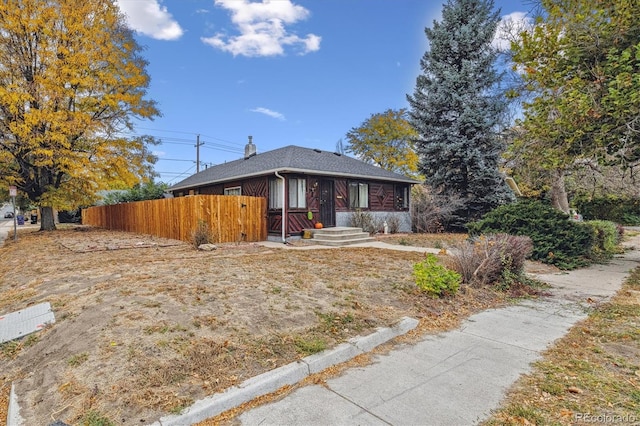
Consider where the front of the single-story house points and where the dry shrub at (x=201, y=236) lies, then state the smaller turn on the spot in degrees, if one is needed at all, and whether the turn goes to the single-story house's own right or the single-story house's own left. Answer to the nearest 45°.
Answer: approximately 90° to the single-story house's own right

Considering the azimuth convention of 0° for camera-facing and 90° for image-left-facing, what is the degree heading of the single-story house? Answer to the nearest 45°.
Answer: approximately 315°

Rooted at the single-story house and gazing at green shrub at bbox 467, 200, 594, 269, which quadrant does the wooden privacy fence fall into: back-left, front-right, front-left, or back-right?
back-right

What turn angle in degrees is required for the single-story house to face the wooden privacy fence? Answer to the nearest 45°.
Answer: approximately 135° to its right

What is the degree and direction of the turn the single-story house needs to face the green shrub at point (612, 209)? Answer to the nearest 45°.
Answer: approximately 45° to its left

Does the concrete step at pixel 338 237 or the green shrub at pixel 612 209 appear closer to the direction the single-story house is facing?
the concrete step

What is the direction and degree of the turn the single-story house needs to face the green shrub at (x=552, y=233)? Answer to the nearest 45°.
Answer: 0° — it already faces it

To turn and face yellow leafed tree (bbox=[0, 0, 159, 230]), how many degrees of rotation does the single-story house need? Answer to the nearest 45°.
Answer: approximately 135° to its right
